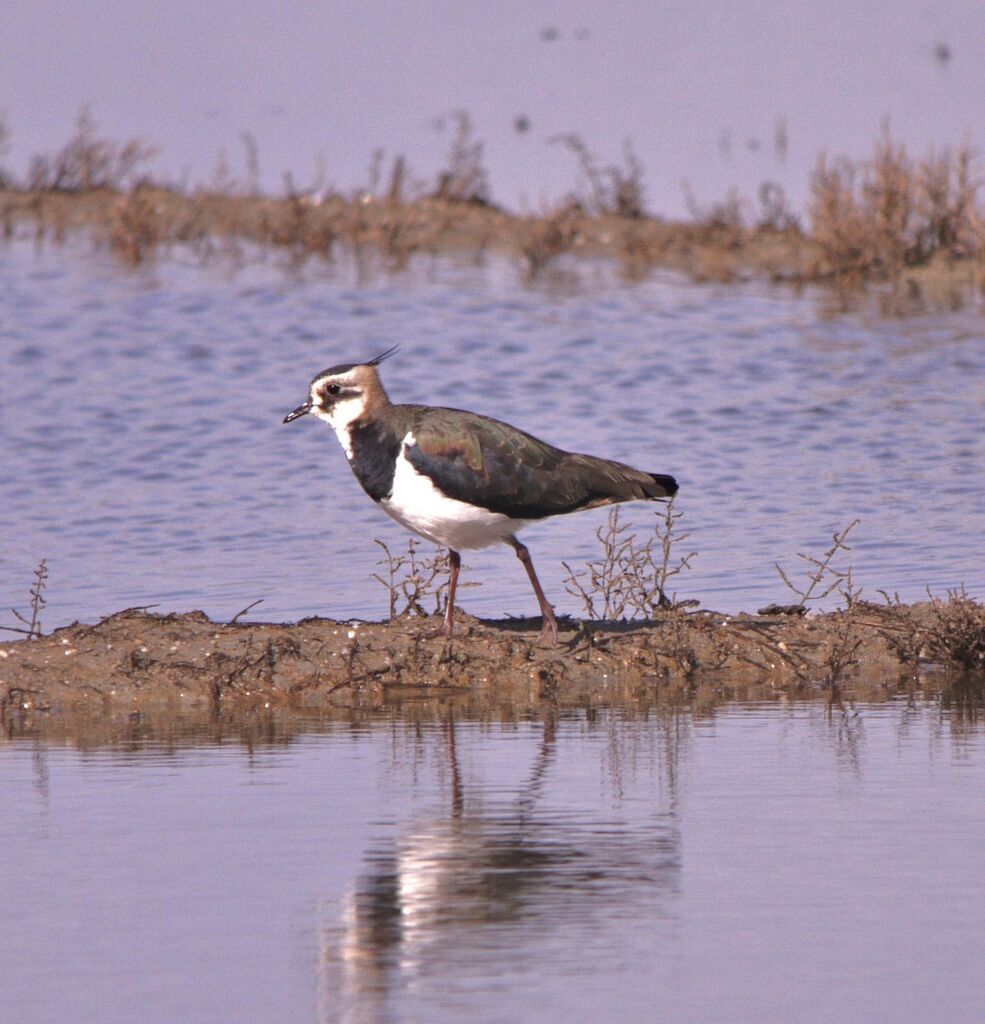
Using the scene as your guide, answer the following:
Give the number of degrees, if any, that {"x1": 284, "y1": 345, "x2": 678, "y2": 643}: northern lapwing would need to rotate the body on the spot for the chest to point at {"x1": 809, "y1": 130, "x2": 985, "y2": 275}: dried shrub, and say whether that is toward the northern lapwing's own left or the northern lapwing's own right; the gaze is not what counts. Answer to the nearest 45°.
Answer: approximately 90° to the northern lapwing's own right

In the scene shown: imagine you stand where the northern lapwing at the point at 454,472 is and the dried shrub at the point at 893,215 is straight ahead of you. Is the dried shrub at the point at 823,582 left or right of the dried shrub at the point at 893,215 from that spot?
right

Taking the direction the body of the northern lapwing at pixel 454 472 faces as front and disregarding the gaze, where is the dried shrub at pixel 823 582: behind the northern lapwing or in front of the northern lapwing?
behind

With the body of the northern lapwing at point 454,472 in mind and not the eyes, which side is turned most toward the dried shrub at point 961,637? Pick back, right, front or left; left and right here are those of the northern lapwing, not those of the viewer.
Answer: back

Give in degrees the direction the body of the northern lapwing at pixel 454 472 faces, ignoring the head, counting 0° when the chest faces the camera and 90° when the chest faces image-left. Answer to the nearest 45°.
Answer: approximately 90°

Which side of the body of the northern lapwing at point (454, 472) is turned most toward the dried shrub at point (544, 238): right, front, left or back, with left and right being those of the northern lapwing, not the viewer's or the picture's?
right
